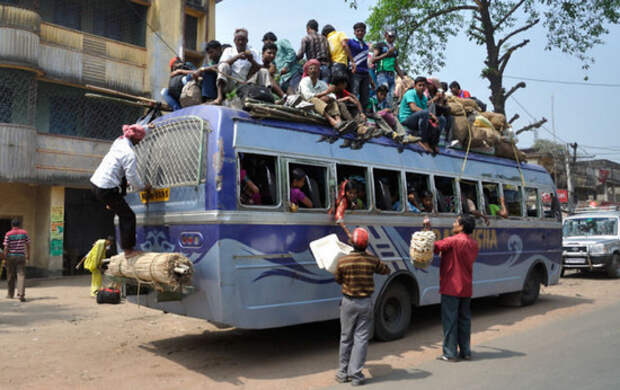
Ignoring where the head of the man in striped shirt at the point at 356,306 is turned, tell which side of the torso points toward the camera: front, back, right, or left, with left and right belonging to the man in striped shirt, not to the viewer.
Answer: back

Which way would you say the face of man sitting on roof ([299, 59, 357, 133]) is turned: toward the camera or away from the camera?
toward the camera

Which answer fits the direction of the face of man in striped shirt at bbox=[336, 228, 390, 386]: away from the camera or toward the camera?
away from the camera

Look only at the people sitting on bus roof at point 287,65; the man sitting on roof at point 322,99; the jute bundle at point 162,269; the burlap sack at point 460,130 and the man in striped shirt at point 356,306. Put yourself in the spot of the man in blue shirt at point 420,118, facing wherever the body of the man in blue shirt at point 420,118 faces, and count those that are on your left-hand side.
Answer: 1

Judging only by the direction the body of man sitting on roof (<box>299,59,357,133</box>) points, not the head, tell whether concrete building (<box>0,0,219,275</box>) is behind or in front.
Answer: behind

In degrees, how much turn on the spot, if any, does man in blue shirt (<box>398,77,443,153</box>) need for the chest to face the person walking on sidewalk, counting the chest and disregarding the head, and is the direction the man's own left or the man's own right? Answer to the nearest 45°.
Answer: approximately 135° to the man's own right

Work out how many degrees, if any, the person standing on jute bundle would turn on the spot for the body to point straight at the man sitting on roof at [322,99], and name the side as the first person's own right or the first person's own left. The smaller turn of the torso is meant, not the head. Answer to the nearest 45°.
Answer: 0° — they already face them

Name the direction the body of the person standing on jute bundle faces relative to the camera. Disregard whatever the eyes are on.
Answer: to the viewer's right

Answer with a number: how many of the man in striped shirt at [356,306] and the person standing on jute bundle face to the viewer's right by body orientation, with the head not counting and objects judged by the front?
1

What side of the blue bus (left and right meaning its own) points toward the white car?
front

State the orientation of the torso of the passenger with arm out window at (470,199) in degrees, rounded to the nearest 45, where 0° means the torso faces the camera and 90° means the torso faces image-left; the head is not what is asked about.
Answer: approximately 315°

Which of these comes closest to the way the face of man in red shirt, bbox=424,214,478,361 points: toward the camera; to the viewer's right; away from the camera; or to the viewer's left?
to the viewer's left

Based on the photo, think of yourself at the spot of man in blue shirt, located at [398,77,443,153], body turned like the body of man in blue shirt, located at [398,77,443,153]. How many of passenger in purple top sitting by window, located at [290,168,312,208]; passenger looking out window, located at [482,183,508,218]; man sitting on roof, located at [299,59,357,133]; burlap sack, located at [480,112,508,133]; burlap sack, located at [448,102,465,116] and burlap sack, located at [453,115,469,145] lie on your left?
4
